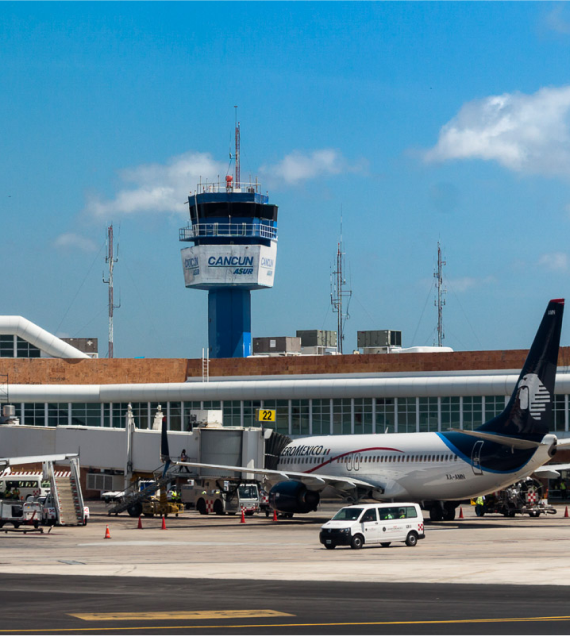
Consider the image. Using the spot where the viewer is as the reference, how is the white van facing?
facing the viewer and to the left of the viewer
